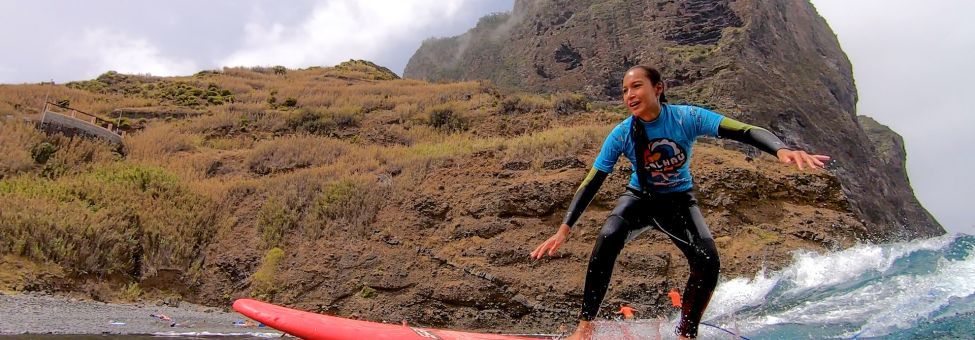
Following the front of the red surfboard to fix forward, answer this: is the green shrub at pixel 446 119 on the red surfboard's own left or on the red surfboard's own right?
on the red surfboard's own right

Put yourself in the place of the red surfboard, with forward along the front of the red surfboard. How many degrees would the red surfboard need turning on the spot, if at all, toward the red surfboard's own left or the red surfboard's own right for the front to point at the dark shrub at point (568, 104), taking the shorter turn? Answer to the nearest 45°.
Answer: approximately 90° to the red surfboard's own right

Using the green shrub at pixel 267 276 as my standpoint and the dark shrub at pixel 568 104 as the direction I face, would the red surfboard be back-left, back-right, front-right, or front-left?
back-right

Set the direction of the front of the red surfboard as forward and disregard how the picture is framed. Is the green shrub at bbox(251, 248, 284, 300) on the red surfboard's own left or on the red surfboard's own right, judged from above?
on the red surfboard's own right

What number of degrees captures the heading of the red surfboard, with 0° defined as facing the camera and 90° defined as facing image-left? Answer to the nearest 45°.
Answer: approximately 90°
